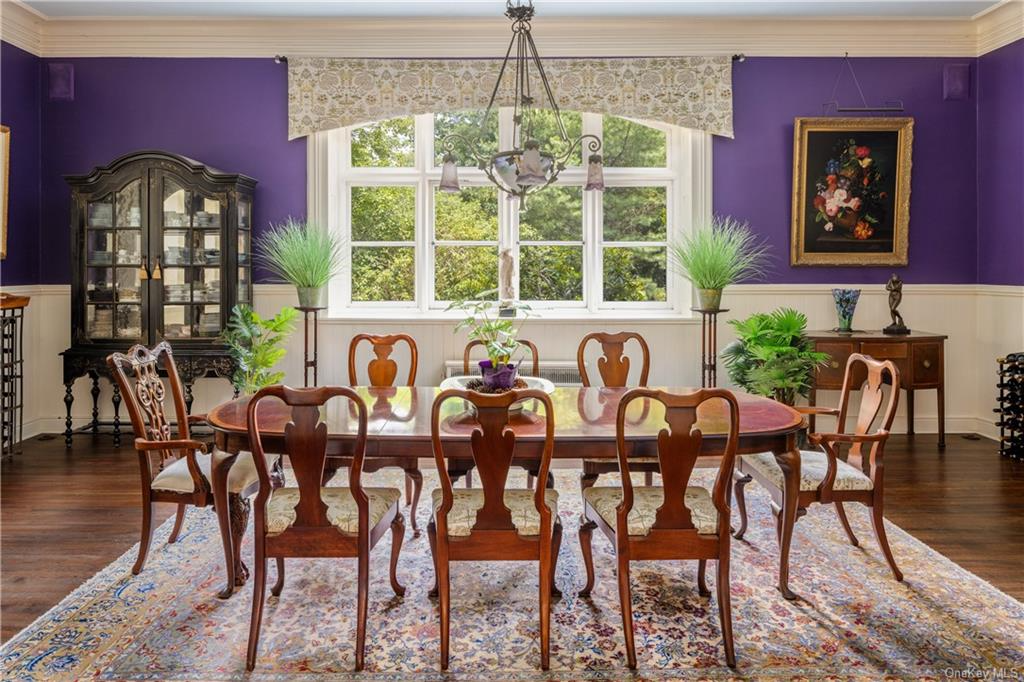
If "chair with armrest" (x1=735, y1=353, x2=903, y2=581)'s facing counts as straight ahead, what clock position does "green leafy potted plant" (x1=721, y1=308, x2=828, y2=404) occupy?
The green leafy potted plant is roughly at 4 o'clock from the chair with armrest.

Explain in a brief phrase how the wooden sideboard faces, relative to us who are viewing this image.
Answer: facing the viewer

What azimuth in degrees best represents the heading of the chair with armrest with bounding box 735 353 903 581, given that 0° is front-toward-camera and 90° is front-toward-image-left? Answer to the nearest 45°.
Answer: approximately 45°

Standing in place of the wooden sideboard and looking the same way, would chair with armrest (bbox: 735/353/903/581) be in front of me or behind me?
in front

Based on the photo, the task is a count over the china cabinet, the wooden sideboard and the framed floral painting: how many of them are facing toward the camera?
3

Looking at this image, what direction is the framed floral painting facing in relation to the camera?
toward the camera

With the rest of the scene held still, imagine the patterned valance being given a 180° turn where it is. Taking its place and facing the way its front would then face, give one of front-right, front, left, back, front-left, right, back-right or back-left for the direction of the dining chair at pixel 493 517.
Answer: back

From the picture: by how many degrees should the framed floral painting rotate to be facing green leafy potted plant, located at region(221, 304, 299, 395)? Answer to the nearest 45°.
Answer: approximately 45° to its right

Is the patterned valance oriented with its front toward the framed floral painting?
no

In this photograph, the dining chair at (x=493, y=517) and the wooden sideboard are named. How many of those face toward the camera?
1

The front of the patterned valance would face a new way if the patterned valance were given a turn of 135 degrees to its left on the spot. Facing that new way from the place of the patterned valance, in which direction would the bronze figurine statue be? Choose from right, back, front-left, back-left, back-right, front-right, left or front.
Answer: front-right

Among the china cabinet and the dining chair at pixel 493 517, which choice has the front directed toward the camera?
the china cabinet

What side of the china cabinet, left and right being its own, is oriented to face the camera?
front

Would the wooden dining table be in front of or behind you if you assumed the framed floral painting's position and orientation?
in front

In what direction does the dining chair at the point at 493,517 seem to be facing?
away from the camera

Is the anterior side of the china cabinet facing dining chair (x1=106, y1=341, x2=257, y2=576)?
yes
